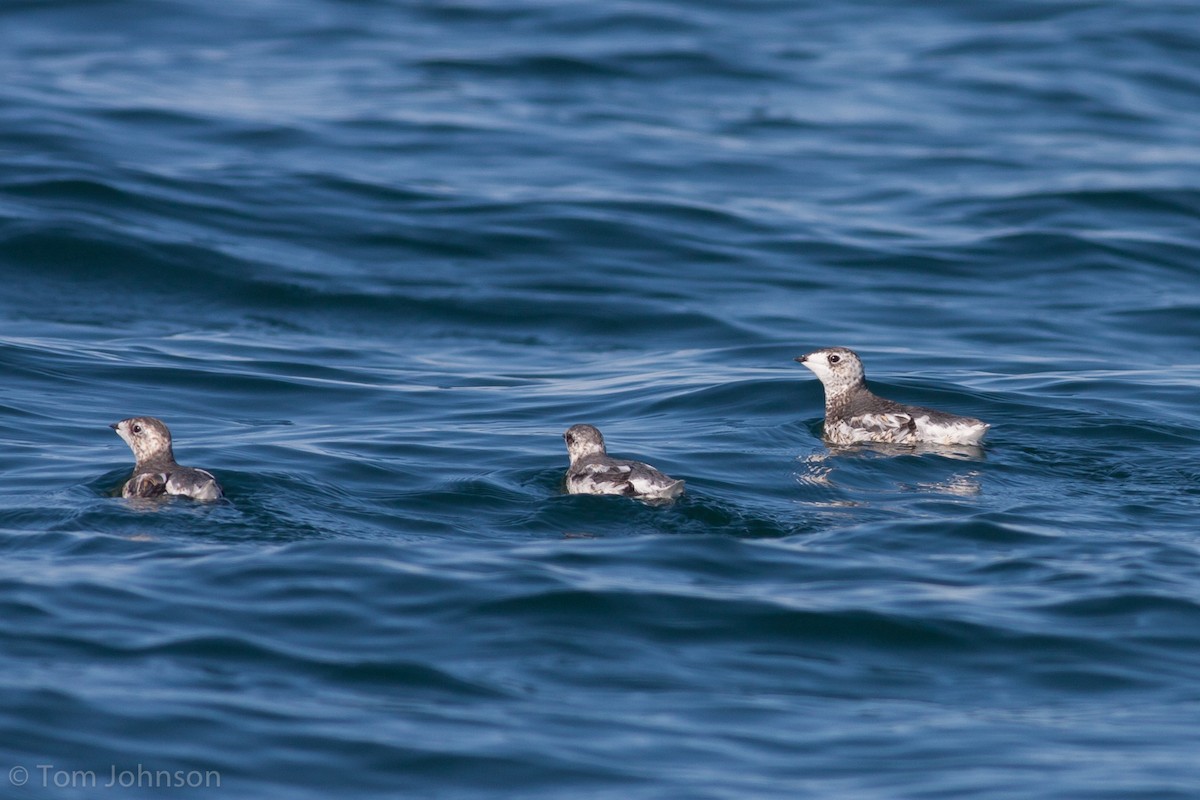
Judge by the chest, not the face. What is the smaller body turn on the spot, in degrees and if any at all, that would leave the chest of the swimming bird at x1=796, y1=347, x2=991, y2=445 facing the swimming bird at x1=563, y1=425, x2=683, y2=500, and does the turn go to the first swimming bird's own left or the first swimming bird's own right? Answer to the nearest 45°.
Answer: approximately 45° to the first swimming bird's own left

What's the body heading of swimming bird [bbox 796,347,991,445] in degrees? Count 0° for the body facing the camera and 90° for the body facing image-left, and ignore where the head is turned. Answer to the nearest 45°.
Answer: approximately 90°

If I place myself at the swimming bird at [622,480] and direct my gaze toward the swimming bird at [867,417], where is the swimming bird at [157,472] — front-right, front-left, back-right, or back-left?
back-left

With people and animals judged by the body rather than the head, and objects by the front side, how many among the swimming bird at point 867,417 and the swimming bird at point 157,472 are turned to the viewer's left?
2

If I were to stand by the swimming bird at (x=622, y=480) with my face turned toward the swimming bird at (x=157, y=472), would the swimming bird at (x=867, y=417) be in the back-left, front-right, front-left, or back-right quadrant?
back-right

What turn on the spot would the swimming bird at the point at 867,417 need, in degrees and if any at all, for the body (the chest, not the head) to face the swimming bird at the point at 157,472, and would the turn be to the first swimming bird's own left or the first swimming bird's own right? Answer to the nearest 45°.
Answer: approximately 45° to the first swimming bird's own left

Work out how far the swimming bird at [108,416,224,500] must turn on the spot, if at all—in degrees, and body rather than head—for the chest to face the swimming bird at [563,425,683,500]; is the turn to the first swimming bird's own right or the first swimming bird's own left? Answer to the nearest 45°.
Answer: approximately 180°

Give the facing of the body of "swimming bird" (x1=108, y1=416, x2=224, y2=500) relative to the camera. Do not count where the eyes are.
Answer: to the viewer's left
